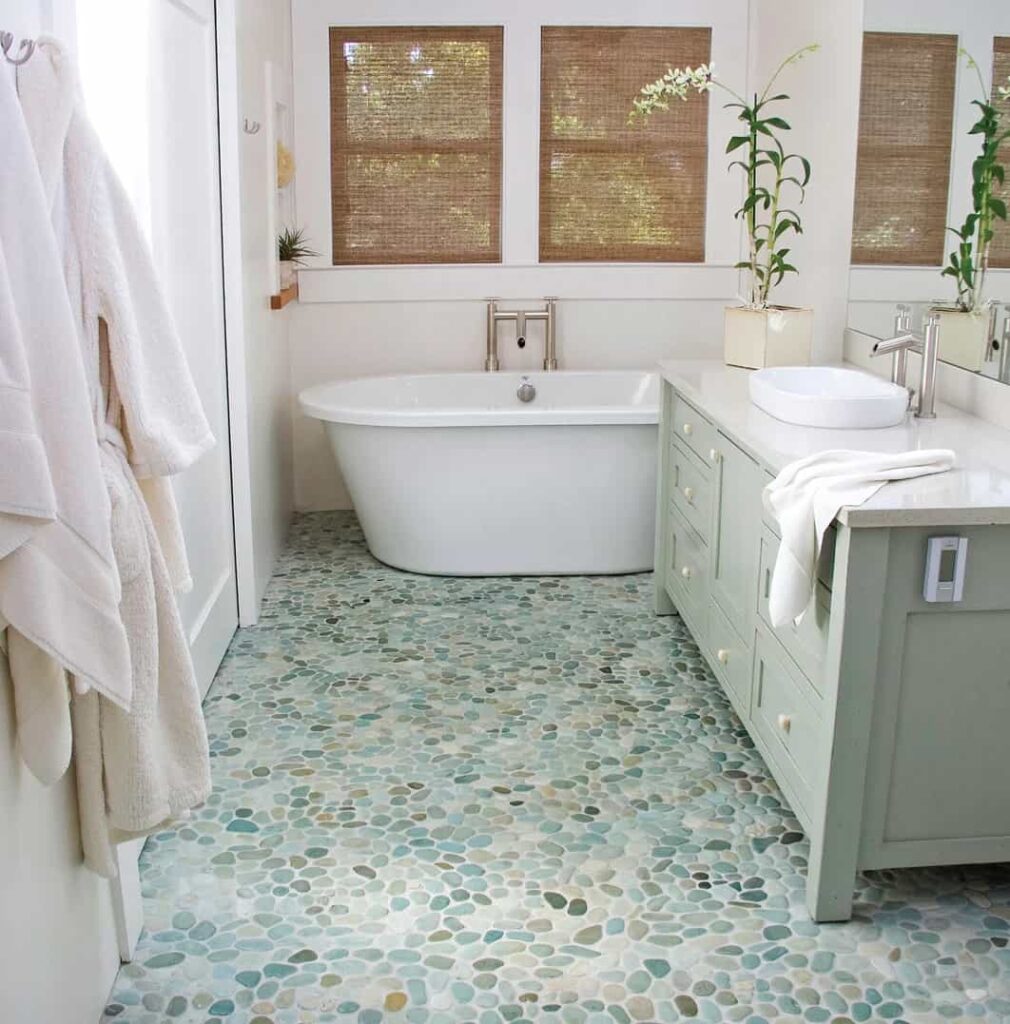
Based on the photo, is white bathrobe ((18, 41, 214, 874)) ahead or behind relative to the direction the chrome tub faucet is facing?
ahead

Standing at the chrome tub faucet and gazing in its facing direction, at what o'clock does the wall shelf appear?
The wall shelf is roughly at 2 o'clock from the chrome tub faucet.

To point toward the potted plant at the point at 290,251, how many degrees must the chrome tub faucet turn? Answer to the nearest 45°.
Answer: approximately 90° to its right

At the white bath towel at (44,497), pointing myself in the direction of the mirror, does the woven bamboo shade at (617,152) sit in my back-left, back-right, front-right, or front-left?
front-left

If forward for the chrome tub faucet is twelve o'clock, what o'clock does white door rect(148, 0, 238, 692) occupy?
The white door is roughly at 1 o'clock from the chrome tub faucet.

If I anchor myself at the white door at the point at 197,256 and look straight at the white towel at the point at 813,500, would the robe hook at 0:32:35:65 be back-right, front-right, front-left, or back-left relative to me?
front-right

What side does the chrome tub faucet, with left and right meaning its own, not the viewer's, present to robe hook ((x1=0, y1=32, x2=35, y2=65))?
front

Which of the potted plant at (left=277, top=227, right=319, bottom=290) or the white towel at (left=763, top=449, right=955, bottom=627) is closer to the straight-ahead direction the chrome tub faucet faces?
the white towel

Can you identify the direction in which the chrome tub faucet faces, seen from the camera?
facing the viewer

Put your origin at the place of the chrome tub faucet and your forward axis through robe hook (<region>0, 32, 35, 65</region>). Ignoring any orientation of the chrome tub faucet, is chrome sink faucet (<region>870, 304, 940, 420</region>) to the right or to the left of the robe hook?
left

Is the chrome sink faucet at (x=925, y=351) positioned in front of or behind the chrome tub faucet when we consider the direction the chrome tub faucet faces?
in front

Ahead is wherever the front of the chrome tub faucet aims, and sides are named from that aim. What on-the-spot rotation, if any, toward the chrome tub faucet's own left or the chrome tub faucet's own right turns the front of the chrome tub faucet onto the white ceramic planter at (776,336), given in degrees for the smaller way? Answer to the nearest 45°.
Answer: approximately 45° to the chrome tub faucet's own left
